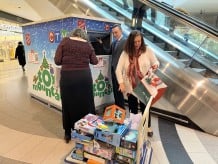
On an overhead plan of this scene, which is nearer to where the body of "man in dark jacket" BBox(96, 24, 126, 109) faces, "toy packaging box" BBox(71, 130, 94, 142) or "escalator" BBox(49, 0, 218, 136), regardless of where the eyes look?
the toy packaging box

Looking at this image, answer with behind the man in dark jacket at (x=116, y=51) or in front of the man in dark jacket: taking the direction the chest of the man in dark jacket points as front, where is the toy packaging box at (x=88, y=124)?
in front

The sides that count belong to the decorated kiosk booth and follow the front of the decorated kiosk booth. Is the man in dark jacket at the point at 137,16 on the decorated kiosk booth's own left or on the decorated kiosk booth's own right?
on the decorated kiosk booth's own left

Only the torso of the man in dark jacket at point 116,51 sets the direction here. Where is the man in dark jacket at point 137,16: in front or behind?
behind

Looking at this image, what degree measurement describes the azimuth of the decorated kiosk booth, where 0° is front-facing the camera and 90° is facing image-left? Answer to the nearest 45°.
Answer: approximately 315°

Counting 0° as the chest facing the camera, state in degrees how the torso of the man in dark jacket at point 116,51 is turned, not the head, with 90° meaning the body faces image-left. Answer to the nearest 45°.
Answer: approximately 45°

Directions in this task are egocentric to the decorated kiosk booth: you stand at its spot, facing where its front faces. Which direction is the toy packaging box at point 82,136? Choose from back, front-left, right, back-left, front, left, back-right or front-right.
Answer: front-right

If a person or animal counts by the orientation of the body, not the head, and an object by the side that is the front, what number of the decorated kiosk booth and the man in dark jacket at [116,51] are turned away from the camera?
0

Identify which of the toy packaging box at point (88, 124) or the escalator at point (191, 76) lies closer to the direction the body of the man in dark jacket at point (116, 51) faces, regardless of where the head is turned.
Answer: the toy packaging box

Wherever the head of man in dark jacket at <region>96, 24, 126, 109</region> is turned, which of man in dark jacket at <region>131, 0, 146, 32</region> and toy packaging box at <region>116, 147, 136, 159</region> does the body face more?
the toy packaging box

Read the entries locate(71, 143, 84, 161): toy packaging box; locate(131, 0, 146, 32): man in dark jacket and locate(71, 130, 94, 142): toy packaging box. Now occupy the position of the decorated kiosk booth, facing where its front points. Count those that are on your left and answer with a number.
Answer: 1

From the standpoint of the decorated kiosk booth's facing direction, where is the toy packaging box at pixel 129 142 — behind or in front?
in front
